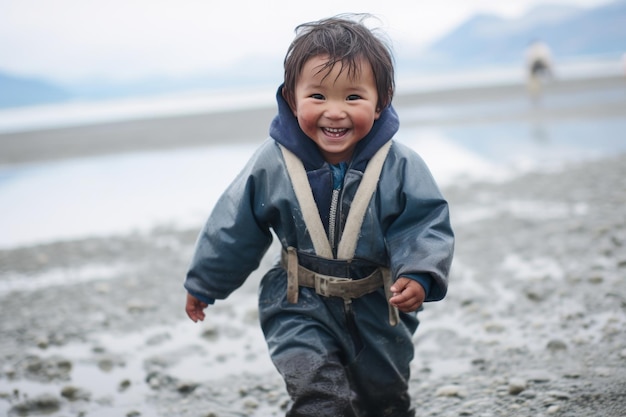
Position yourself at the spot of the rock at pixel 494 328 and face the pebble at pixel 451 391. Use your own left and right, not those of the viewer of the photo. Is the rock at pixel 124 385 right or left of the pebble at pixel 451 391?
right

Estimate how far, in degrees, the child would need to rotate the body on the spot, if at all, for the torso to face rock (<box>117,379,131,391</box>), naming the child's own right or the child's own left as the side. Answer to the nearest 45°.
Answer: approximately 135° to the child's own right

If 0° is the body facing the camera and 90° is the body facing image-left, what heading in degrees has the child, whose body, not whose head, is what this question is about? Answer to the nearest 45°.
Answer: approximately 0°

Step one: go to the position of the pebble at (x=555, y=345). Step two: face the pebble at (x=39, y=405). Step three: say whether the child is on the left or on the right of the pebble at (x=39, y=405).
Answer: left

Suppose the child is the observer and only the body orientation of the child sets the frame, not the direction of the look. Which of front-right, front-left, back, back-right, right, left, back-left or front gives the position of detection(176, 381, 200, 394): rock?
back-right

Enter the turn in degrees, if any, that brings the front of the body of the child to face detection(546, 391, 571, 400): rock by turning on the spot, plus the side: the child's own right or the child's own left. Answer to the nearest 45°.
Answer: approximately 90° to the child's own left

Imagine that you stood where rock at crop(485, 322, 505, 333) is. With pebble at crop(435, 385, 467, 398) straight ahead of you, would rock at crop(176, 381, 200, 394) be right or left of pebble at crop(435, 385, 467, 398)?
right

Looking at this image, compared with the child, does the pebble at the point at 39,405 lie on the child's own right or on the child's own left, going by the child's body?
on the child's own right

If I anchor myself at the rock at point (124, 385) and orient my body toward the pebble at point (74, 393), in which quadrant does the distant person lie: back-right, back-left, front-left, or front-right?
back-right

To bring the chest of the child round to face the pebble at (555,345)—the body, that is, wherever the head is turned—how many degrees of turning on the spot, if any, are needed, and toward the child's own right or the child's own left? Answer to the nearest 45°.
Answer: approximately 135° to the child's own left
